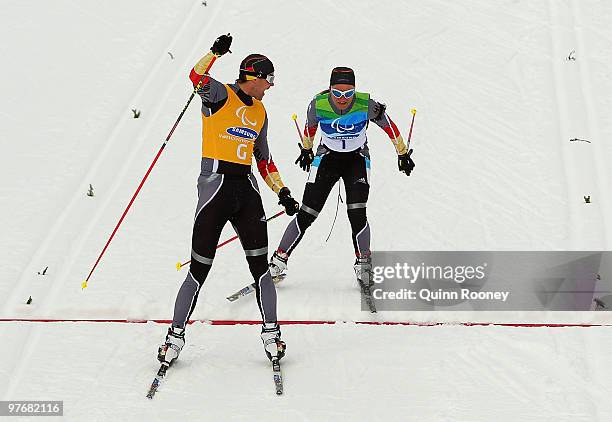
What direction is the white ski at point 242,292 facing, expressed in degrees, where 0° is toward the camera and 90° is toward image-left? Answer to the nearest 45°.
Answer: approximately 45°

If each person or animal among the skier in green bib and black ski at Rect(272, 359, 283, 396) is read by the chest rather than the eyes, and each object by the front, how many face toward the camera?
2

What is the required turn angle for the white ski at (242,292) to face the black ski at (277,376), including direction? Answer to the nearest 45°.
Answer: approximately 90° to its left

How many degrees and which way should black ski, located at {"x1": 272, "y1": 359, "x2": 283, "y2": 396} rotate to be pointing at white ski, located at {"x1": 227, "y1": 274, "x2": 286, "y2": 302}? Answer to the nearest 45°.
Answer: approximately 135° to its right
